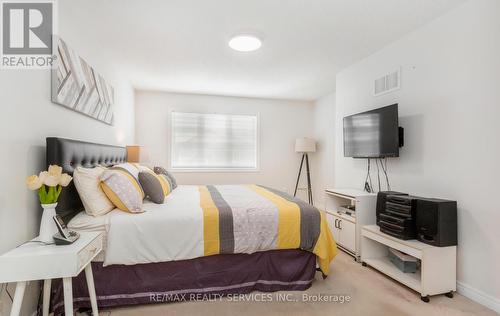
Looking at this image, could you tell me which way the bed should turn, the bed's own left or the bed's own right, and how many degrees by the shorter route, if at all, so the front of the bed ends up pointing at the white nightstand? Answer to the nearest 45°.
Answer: approximately 135° to the bed's own right

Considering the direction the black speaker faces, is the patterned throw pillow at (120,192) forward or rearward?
forward

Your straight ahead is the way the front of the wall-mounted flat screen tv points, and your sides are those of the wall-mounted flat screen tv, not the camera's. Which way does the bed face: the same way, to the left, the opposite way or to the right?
the opposite way

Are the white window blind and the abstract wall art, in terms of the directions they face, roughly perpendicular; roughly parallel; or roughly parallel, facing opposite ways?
roughly perpendicular

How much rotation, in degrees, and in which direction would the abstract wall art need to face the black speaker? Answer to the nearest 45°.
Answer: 0° — it already faces it

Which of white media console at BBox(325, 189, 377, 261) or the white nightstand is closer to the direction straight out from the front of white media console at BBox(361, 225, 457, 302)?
the white nightstand

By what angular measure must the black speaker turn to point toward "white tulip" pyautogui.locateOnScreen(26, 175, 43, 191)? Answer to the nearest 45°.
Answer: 0° — it already faces it
